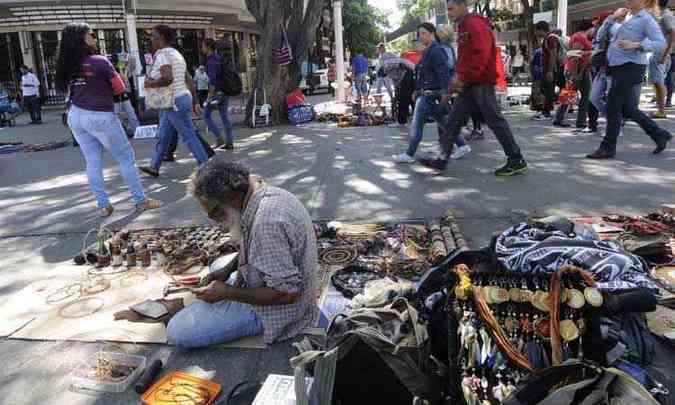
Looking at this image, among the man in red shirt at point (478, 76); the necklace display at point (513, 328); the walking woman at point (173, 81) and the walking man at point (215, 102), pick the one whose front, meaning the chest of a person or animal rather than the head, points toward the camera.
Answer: the necklace display

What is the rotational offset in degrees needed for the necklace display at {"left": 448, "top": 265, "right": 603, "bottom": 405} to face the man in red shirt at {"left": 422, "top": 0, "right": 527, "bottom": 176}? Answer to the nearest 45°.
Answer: approximately 180°

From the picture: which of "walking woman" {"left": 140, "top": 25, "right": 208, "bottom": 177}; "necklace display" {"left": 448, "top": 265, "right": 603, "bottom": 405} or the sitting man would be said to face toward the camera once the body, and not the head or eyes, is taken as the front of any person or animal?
the necklace display

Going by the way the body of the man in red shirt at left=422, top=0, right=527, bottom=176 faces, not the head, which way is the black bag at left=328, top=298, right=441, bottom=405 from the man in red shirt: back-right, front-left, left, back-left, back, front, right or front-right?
left

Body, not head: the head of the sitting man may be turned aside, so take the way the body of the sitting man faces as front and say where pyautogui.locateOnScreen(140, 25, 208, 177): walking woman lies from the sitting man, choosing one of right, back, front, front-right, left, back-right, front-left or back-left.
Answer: right

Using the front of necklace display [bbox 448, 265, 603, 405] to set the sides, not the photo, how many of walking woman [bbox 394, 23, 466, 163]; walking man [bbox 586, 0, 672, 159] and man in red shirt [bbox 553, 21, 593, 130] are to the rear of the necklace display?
3

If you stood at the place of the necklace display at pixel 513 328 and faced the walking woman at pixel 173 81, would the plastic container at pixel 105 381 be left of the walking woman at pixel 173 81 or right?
left

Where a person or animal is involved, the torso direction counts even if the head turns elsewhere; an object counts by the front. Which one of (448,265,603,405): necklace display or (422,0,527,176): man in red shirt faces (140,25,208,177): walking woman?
the man in red shirt

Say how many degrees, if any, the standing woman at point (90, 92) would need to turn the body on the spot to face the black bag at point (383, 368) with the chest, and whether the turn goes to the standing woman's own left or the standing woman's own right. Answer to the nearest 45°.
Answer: approximately 135° to the standing woman's own right

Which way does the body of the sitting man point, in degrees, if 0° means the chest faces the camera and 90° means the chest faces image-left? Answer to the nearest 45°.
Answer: approximately 90°

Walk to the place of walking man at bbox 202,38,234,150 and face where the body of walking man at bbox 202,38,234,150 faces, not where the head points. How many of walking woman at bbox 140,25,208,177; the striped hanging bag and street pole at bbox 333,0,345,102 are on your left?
1

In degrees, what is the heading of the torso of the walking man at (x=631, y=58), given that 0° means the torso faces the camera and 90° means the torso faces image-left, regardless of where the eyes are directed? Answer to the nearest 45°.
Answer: approximately 90°

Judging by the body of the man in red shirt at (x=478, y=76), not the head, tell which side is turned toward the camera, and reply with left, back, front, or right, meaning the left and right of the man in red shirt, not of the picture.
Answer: left

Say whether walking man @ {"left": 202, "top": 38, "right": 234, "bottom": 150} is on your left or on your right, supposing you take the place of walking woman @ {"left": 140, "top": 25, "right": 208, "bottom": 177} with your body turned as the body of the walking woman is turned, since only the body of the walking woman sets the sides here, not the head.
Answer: on your right

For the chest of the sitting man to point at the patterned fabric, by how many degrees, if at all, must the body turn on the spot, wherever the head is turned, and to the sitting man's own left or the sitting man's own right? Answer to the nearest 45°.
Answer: approximately 180°

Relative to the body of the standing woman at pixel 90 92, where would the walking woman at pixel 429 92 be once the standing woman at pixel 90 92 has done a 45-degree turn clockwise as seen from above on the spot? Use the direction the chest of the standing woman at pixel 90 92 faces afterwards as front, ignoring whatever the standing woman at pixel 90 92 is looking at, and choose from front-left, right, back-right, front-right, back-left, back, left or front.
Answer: front
